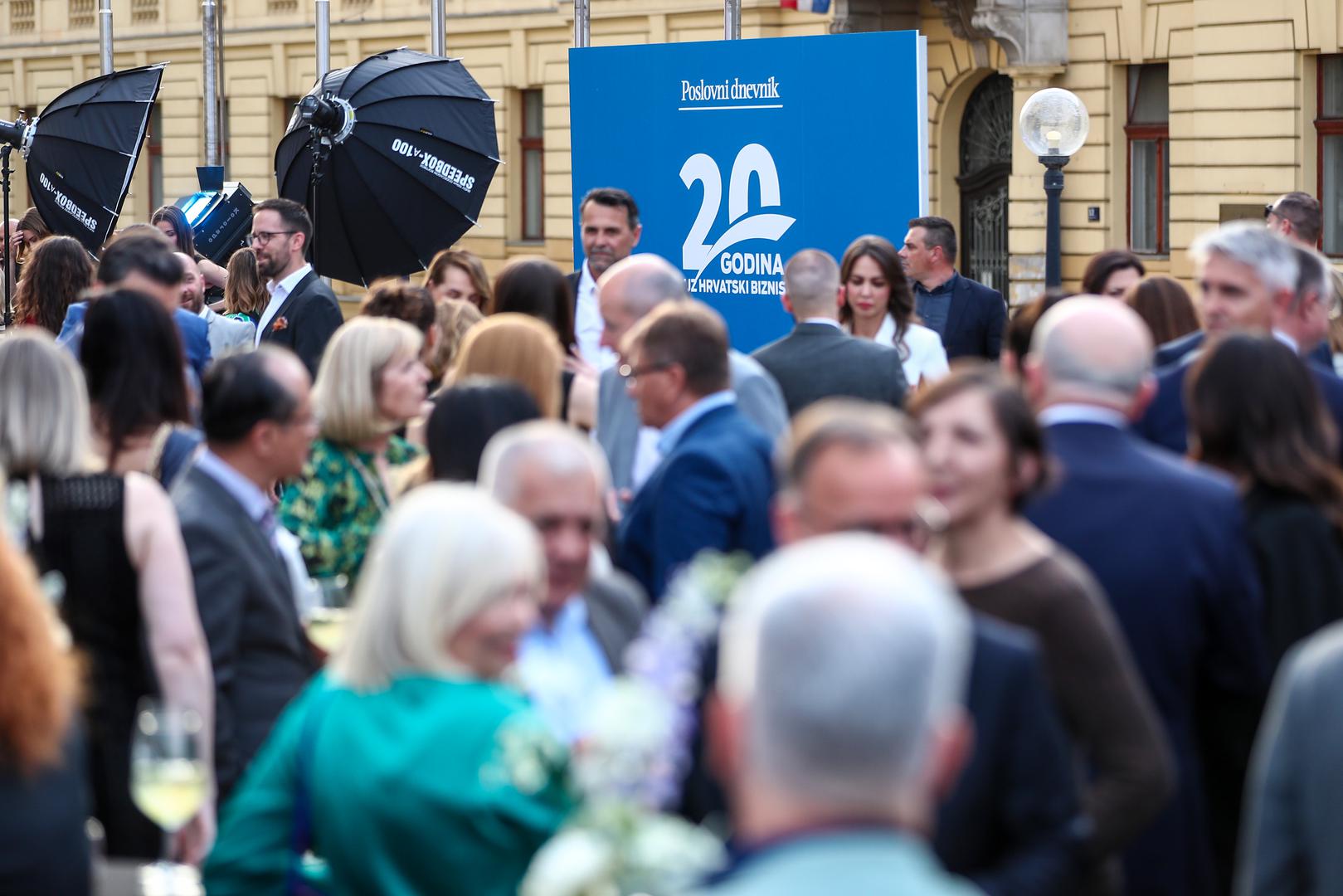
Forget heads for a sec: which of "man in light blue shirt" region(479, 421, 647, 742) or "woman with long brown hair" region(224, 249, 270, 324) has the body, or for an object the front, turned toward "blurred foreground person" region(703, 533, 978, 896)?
the man in light blue shirt

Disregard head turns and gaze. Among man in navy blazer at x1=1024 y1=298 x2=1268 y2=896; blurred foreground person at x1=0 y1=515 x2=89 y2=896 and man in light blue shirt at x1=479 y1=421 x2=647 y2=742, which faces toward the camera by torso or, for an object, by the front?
the man in light blue shirt

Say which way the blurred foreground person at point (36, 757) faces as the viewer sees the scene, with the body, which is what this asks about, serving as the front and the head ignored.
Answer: away from the camera

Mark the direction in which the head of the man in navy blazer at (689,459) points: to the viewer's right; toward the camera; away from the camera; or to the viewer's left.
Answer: to the viewer's left

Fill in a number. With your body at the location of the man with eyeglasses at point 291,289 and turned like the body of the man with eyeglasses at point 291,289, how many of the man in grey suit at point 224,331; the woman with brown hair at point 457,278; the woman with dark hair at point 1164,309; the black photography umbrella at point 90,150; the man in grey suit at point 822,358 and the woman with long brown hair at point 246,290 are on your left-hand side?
3

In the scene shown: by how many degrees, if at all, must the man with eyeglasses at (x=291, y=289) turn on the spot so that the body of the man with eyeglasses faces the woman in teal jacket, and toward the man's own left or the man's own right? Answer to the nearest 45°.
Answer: approximately 45° to the man's own left

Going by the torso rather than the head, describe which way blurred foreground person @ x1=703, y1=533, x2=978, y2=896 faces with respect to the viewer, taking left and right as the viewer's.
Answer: facing away from the viewer

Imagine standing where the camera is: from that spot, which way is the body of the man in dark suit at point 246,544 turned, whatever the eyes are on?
to the viewer's right

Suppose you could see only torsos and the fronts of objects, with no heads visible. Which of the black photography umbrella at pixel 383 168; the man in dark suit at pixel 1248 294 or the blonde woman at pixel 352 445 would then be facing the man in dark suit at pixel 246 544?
the man in dark suit at pixel 1248 294

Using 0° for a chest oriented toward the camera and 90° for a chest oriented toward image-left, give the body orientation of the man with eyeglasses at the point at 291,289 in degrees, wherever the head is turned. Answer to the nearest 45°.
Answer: approximately 45°

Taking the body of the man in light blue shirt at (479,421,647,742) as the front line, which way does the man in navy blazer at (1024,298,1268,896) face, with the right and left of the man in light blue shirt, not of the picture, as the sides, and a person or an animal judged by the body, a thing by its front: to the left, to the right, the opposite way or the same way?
the opposite way

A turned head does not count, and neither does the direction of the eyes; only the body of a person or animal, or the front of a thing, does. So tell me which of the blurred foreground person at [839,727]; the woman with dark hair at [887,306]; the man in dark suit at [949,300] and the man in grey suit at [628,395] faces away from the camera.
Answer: the blurred foreground person

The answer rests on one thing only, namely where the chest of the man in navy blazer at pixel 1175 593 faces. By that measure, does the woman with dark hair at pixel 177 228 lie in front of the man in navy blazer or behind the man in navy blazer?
in front

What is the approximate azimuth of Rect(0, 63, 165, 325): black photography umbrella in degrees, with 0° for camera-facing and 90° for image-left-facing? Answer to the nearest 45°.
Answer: approximately 270°

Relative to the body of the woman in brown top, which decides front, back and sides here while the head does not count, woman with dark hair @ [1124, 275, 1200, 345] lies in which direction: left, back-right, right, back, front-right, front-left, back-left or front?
back-right

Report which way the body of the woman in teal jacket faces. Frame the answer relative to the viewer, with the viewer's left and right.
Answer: facing away from the viewer and to the right of the viewer

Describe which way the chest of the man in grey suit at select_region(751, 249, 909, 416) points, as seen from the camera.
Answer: away from the camera

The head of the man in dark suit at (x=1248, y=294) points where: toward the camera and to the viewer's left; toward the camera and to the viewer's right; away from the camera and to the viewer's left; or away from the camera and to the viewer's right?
toward the camera and to the viewer's left

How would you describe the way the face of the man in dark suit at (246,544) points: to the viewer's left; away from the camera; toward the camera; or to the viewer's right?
to the viewer's right

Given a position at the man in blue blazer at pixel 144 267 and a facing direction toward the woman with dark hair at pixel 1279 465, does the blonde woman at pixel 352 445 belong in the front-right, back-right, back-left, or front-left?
front-right
